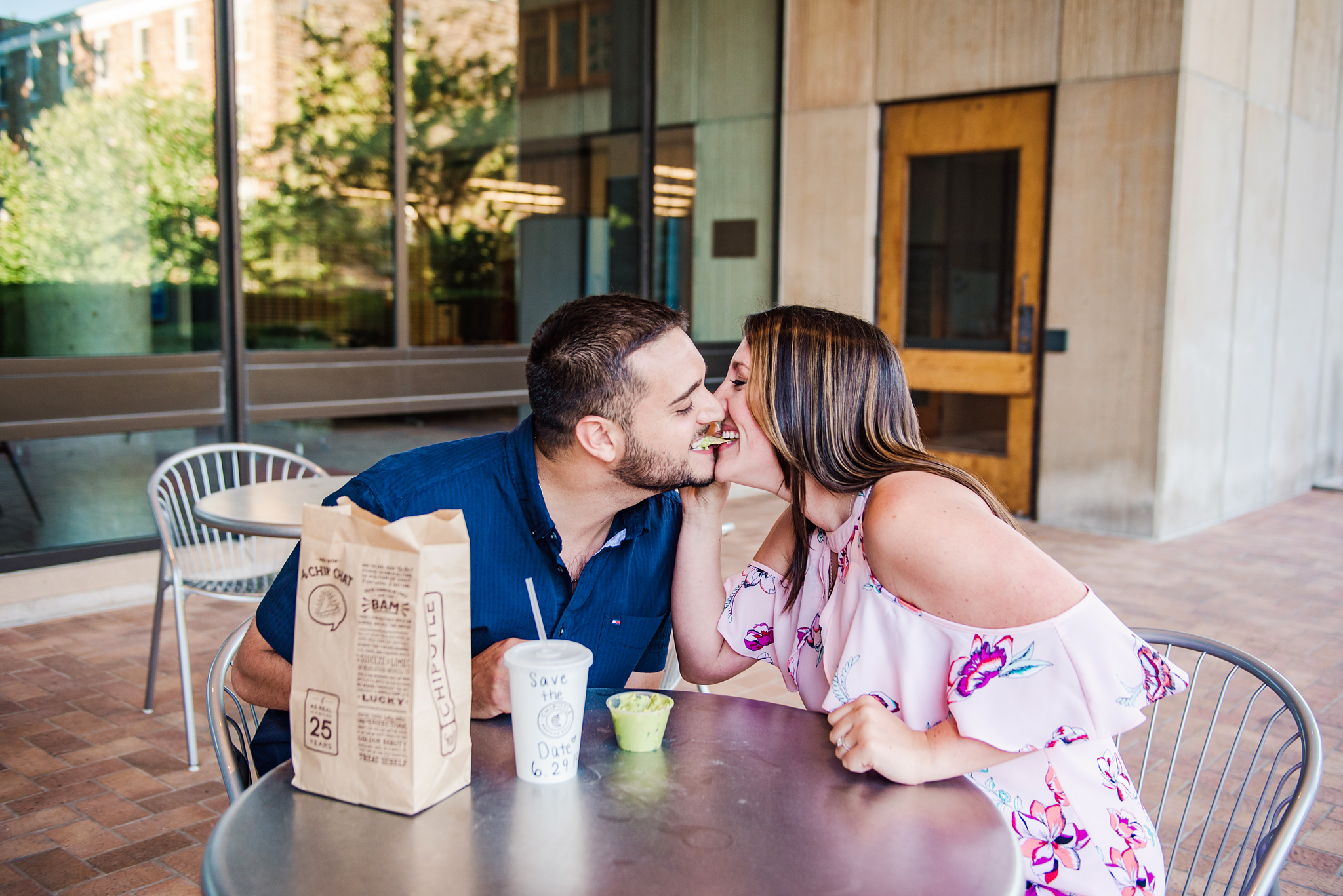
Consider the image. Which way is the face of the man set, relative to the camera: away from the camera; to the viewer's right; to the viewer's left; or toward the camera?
to the viewer's right

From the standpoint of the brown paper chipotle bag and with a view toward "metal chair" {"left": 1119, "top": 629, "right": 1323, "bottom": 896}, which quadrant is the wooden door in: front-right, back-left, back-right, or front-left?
front-left

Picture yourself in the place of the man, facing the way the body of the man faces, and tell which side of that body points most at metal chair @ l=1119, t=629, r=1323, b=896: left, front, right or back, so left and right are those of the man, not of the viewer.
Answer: front

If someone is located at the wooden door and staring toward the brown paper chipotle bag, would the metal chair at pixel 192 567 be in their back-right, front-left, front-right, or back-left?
front-right

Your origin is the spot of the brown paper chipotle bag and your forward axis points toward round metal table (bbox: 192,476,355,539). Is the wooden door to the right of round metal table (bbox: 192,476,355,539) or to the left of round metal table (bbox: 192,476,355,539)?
right

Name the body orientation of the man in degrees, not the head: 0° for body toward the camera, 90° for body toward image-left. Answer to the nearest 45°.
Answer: approximately 315°

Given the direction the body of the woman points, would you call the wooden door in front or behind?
behind

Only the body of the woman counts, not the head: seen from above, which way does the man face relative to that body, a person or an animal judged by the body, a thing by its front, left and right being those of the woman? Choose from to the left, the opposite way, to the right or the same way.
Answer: to the left

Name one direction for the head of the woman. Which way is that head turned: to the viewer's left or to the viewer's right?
to the viewer's left

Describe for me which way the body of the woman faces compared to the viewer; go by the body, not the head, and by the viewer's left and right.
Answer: facing the viewer and to the left of the viewer

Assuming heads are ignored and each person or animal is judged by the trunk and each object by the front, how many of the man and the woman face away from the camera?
0

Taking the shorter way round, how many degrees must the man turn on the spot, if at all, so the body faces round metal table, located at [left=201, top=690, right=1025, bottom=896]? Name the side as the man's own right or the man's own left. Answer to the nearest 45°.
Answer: approximately 45° to the man's own right
